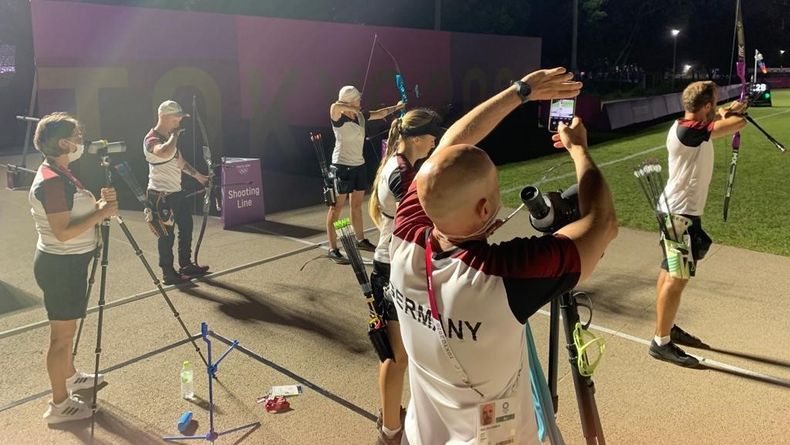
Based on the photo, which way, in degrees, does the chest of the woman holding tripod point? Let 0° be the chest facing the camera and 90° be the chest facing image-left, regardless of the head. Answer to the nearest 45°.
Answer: approximately 270°

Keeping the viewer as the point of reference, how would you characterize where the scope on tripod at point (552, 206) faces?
facing away from the viewer and to the right of the viewer

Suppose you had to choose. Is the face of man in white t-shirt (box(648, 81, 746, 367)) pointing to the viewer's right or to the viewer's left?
to the viewer's right

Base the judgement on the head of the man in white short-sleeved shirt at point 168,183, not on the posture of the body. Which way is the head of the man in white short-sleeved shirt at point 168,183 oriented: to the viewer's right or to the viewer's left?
to the viewer's right

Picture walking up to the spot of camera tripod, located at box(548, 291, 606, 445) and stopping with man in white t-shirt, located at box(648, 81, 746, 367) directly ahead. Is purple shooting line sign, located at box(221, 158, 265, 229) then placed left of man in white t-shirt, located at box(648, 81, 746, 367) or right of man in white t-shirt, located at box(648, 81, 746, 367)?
left

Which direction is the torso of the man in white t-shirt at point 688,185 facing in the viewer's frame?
to the viewer's right

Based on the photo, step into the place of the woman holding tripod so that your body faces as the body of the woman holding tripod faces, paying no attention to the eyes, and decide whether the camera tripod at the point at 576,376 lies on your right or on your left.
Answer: on your right

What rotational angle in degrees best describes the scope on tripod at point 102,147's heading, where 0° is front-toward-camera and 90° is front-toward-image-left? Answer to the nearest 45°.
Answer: approximately 270°
